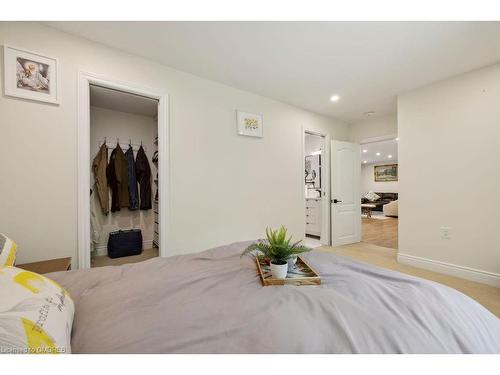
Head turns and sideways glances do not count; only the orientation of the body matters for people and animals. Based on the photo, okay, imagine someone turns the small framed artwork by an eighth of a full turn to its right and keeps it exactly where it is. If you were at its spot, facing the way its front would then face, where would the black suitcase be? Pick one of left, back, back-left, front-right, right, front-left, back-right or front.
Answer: right

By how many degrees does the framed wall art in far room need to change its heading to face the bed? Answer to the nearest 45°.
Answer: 0° — it already faces it

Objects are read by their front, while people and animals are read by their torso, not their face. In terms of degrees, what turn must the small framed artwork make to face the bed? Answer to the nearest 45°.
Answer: approximately 45° to its right

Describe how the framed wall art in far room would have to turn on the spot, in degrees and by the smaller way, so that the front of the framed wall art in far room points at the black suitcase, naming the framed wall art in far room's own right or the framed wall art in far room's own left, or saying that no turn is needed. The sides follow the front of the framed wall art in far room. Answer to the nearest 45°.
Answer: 0° — it already faces it

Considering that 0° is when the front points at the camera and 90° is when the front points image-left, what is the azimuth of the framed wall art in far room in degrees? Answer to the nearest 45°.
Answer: approximately 0°

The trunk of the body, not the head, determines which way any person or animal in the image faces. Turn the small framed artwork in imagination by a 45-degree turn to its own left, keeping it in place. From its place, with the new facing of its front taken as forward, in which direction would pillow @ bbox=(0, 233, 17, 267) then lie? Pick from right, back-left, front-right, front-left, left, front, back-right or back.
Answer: back-right

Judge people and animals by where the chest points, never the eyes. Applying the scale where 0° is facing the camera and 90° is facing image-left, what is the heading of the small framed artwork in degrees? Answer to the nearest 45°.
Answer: approximately 315°

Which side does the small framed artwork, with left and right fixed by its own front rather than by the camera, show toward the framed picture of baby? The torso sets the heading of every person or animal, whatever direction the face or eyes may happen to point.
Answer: right

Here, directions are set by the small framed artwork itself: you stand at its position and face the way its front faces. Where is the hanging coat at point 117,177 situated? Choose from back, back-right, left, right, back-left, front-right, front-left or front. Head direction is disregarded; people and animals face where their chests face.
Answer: back-right
